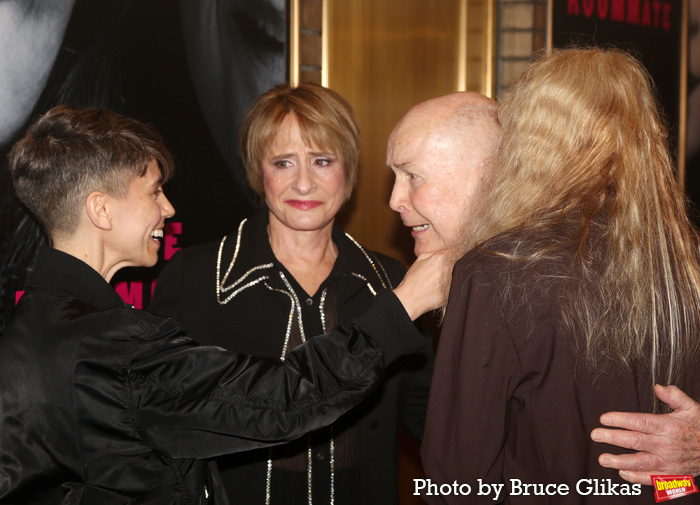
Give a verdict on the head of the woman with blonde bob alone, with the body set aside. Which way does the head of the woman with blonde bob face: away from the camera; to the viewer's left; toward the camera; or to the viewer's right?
toward the camera

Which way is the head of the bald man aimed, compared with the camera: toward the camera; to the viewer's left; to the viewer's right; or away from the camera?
to the viewer's left

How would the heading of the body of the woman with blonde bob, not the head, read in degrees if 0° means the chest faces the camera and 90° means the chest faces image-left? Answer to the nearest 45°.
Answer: approximately 0°

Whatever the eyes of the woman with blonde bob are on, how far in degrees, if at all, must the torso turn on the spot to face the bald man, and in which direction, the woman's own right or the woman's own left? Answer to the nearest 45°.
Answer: approximately 45° to the woman's own left

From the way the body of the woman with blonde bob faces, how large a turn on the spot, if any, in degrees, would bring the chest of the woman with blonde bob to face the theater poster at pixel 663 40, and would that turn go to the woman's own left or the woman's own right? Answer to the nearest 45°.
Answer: approximately 135° to the woman's own left

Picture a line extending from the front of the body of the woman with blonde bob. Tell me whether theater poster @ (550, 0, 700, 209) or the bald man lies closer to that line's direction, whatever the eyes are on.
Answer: the bald man
